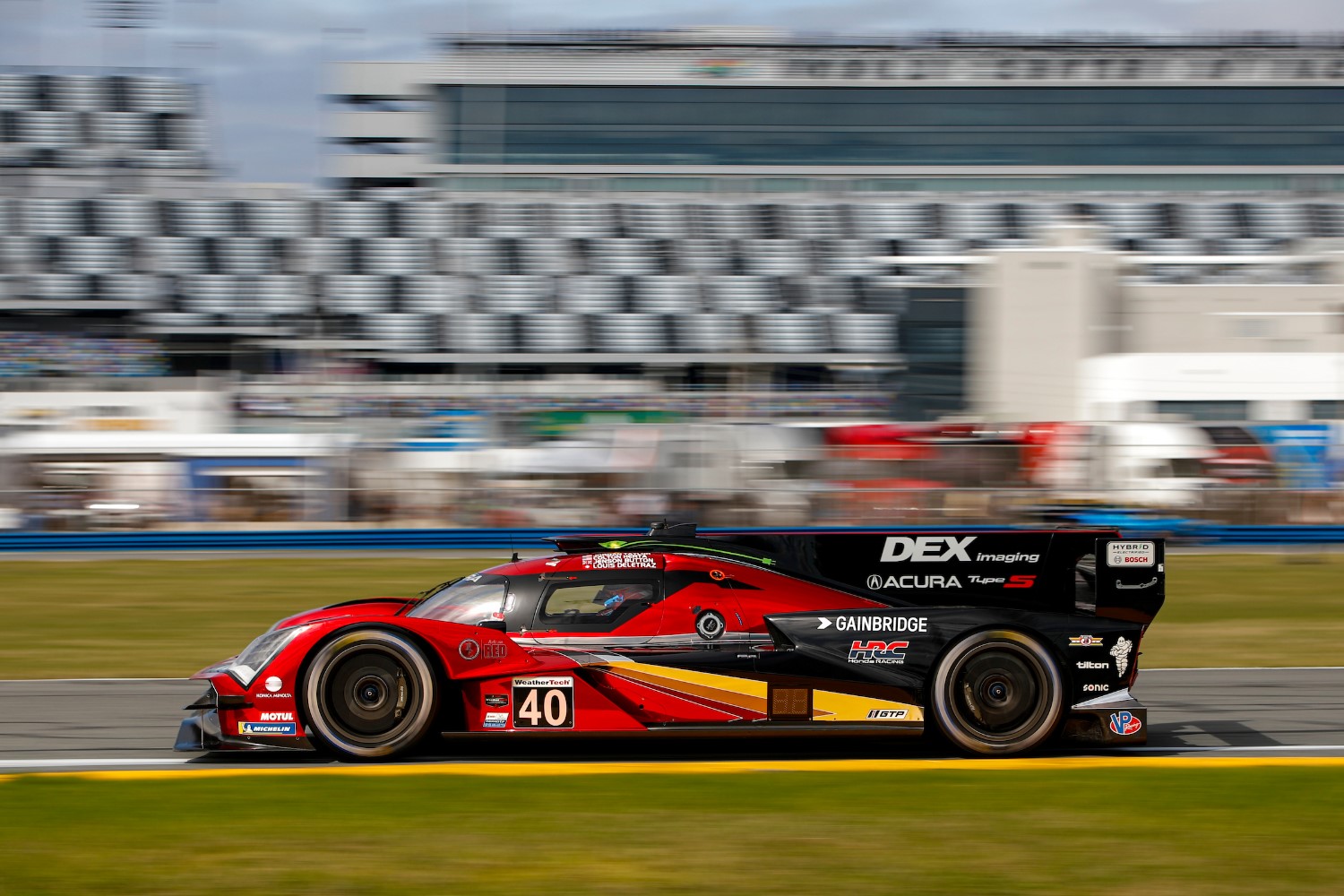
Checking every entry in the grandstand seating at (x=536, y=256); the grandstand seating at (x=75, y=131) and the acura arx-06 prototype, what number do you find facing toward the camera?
2

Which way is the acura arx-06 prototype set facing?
to the viewer's left

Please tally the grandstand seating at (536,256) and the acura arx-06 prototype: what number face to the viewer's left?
1

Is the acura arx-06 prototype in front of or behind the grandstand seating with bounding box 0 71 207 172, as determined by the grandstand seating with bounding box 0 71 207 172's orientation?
in front

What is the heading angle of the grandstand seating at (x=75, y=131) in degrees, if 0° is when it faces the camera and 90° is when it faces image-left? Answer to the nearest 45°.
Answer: approximately 0°

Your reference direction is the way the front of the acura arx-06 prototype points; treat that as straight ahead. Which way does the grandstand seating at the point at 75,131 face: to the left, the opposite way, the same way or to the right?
to the left

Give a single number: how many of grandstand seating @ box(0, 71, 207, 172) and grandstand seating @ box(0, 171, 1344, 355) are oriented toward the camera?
2

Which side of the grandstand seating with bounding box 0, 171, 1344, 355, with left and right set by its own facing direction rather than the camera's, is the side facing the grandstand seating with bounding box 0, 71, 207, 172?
right

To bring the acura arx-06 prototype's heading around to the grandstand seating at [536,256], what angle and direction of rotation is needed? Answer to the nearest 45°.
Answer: approximately 90° to its right
